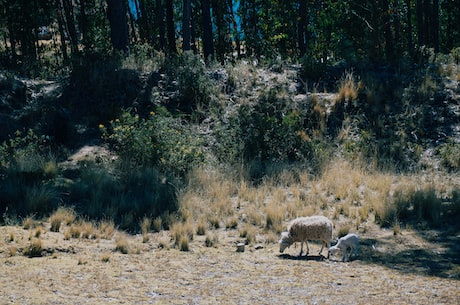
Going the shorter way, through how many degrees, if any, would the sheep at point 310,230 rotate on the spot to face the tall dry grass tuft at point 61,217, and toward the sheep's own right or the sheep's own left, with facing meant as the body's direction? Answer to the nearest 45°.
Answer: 0° — it already faces it

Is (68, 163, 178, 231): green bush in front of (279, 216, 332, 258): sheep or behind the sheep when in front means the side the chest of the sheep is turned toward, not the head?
in front

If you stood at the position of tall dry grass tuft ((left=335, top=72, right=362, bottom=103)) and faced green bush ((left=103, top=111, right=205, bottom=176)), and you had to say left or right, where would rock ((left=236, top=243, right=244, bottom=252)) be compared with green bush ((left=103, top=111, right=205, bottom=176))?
left

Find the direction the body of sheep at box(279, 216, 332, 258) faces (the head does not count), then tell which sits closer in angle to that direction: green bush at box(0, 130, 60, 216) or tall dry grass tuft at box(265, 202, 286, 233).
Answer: the green bush

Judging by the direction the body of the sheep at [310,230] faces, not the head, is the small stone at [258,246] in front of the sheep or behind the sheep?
in front

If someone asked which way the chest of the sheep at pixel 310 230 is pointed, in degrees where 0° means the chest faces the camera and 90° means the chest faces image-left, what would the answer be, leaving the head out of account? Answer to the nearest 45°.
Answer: approximately 90°

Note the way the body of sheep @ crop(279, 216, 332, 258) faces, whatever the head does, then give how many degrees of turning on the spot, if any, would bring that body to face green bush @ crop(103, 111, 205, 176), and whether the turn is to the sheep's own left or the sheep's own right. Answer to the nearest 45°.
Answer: approximately 45° to the sheep's own right

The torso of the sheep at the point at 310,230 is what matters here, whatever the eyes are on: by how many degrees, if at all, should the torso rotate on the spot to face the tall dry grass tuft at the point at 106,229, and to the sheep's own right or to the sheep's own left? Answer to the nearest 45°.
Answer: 0° — it already faces it

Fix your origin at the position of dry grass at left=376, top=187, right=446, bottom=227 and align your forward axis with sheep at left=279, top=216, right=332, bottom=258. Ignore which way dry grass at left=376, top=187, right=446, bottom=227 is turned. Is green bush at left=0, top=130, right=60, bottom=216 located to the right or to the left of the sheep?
right

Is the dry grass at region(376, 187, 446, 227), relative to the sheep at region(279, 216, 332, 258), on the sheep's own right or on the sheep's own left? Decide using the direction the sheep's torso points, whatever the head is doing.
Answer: on the sheep's own right

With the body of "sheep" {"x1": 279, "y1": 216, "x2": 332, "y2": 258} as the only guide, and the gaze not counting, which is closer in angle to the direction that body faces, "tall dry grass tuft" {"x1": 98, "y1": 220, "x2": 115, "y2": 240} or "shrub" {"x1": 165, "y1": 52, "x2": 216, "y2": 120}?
the tall dry grass tuft

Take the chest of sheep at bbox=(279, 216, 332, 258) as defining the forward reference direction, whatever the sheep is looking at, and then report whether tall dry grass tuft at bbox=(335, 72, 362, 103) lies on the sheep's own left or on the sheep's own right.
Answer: on the sheep's own right

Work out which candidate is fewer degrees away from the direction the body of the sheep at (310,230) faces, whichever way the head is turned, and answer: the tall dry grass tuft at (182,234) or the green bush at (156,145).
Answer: the tall dry grass tuft

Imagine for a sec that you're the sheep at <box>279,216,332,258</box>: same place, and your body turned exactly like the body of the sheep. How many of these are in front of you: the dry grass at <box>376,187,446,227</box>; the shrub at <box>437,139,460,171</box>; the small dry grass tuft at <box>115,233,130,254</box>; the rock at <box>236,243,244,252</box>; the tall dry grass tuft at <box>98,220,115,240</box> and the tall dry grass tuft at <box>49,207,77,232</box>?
4

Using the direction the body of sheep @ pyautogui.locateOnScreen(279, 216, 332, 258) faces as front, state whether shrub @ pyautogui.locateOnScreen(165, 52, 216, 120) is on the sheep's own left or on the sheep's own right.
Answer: on the sheep's own right

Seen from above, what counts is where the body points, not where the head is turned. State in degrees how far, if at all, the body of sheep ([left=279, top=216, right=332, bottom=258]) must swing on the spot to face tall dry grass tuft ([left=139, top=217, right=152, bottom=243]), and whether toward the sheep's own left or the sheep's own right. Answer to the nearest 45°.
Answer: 0° — it already faces it

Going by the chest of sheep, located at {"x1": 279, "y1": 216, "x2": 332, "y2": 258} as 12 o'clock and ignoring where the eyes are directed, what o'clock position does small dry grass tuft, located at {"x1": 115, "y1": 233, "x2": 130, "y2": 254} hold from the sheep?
The small dry grass tuft is roughly at 12 o'clock from the sheep.
